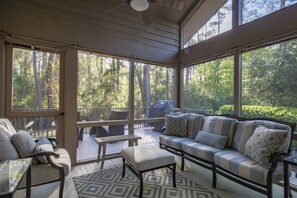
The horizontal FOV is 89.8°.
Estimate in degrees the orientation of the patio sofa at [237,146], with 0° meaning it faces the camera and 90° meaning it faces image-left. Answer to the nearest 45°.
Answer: approximately 45°

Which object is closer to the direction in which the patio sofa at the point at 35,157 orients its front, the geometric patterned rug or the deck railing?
the geometric patterned rug

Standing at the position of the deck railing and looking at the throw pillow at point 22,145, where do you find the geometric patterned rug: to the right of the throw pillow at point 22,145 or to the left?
left

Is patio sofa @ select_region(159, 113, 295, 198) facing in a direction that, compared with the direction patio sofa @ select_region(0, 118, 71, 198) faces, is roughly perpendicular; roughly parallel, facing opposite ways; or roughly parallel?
roughly parallel, facing opposite ways

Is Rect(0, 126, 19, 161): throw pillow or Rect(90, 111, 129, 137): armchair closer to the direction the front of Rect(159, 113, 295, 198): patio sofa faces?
the throw pillow

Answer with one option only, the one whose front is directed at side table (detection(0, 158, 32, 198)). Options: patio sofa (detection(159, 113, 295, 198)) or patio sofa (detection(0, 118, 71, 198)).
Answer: patio sofa (detection(159, 113, 295, 198))

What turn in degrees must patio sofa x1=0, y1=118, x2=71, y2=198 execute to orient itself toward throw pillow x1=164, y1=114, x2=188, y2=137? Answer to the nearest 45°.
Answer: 0° — it already faces it

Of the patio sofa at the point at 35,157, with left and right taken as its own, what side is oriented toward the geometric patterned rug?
front

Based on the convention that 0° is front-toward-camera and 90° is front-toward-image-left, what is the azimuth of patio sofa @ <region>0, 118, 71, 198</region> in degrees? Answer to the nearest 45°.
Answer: approximately 270°

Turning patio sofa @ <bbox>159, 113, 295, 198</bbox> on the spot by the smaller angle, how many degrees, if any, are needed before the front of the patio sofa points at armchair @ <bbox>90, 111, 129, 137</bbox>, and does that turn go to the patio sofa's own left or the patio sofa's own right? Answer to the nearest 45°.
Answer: approximately 45° to the patio sofa's own right

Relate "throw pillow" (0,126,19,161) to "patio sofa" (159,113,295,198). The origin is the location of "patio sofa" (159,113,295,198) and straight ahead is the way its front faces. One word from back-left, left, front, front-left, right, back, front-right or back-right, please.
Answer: front

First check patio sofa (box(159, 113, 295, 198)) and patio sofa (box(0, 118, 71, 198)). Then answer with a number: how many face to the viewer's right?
1

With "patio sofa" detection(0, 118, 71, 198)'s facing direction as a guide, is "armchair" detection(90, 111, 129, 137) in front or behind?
in front

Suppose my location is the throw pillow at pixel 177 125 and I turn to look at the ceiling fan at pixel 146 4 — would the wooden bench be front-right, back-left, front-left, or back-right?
front-right
